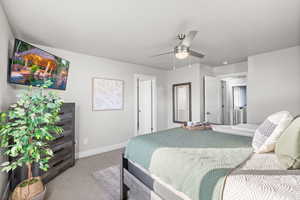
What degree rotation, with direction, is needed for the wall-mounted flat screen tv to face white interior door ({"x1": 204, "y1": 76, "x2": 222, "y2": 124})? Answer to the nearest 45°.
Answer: approximately 45° to its left

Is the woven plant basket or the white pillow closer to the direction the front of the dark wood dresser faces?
the white pillow

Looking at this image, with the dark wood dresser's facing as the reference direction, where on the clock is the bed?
The bed is roughly at 1 o'clock from the dark wood dresser.

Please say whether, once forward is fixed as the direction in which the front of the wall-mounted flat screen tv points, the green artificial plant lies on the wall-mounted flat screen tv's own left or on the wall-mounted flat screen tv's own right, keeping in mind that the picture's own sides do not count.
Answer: on the wall-mounted flat screen tv's own right

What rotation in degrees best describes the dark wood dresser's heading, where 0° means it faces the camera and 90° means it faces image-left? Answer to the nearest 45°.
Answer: approximately 315°

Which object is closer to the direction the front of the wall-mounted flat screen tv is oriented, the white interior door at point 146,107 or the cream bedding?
the cream bedding

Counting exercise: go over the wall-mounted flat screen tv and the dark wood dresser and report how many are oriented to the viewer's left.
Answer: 0

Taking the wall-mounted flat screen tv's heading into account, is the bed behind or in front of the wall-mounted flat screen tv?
in front

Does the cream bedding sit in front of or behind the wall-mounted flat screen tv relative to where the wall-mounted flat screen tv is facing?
in front

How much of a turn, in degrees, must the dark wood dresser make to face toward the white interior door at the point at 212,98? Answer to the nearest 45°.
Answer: approximately 45° to its left

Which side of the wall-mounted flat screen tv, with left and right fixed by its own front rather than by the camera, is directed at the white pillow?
front

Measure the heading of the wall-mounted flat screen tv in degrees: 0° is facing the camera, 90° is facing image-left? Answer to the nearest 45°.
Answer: approximately 315°
